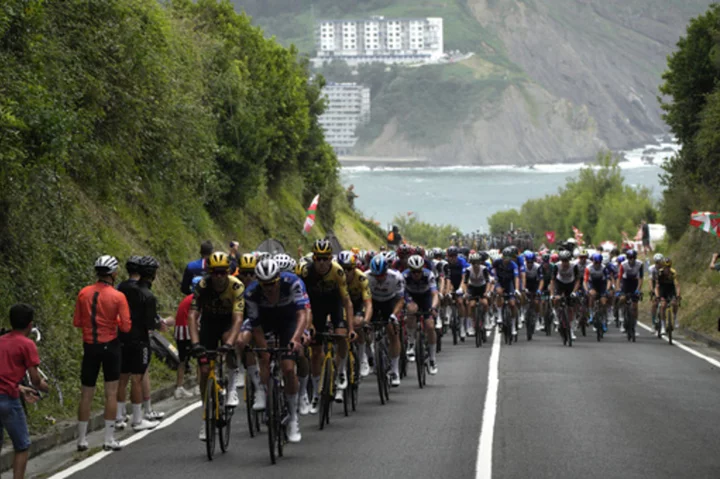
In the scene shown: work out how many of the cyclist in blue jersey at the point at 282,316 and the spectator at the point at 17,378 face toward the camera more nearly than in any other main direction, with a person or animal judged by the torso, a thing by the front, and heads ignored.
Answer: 1

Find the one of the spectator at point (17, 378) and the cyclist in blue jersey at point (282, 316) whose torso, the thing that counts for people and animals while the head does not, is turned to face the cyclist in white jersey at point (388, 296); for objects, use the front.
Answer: the spectator

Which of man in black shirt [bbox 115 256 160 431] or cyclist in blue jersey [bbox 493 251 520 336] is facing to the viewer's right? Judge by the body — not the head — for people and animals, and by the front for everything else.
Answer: the man in black shirt

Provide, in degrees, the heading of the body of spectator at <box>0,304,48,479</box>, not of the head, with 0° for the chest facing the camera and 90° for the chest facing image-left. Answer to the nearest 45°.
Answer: approximately 225°

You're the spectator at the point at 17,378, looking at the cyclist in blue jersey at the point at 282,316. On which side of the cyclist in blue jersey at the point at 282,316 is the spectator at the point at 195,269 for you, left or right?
left

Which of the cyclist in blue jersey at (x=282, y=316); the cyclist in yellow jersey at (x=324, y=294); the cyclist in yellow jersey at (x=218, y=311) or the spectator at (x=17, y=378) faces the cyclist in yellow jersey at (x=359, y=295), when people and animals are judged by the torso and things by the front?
the spectator
